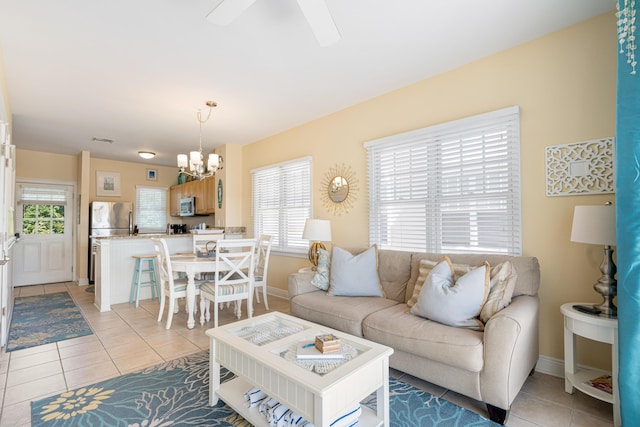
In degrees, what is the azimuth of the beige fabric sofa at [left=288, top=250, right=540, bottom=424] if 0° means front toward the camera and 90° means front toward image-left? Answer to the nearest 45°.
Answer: approximately 45°

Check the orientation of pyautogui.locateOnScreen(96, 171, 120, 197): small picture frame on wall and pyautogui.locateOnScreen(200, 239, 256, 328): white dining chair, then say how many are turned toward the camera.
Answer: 1

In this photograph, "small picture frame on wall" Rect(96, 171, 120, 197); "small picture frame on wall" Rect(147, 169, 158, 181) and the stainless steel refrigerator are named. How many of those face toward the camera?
3

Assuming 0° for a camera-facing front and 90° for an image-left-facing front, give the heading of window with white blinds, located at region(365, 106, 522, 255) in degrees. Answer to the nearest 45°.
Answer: approximately 45°

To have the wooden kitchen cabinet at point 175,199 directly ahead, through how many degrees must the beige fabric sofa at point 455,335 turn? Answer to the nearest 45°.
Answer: approximately 90° to its right

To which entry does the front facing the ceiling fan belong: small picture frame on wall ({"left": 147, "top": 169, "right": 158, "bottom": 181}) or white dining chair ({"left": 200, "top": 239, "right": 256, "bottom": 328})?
the small picture frame on wall

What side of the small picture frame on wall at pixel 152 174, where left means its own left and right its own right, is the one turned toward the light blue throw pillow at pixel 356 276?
front

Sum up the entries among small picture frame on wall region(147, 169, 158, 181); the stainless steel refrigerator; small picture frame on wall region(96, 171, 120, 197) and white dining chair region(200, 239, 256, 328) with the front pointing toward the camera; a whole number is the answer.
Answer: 3

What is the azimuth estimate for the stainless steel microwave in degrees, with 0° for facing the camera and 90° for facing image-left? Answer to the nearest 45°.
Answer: approximately 45°

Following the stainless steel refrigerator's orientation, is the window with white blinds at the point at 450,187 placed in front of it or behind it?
in front

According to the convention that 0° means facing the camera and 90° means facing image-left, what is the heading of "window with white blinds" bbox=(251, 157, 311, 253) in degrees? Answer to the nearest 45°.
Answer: approximately 45°

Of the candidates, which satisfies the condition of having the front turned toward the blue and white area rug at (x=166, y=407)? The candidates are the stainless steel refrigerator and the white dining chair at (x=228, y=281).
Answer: the stainless steel refrigerator

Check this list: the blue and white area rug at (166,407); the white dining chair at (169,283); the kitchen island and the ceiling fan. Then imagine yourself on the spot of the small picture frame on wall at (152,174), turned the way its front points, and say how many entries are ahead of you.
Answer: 4

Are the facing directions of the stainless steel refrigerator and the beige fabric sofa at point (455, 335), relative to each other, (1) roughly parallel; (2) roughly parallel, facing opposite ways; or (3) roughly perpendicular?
roughly perpendicular

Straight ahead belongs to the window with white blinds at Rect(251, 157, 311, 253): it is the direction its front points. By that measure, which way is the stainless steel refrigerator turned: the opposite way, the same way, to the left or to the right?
to the left
